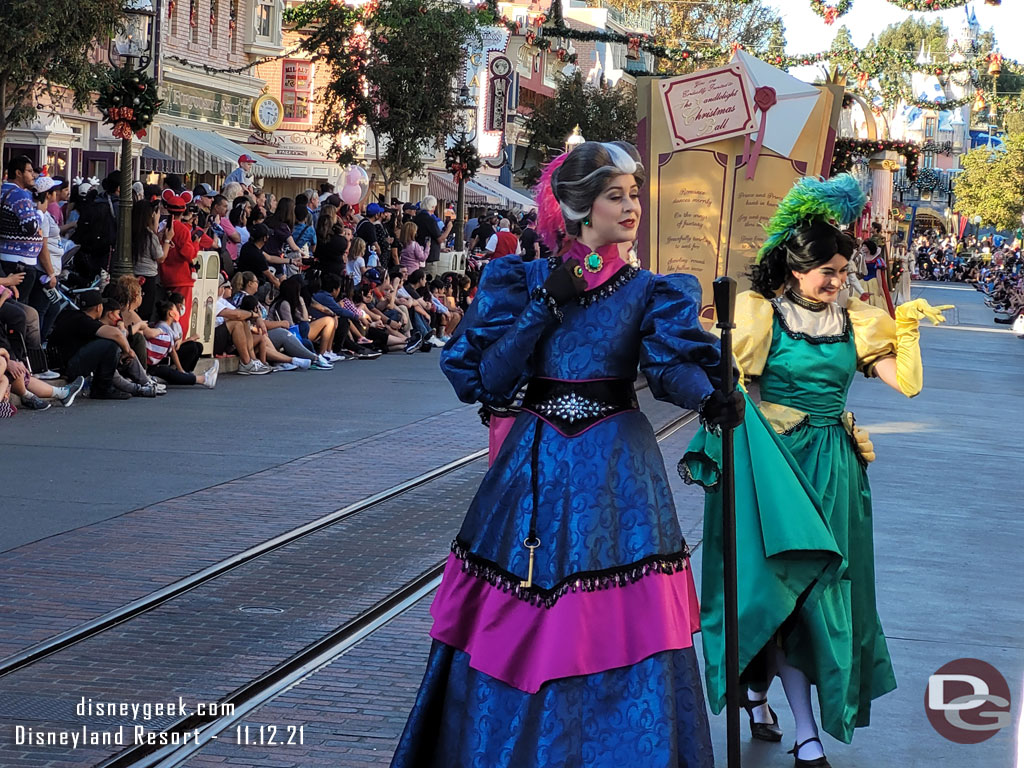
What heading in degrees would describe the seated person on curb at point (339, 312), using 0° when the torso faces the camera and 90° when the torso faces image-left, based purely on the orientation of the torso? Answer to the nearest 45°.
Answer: approximately 270°

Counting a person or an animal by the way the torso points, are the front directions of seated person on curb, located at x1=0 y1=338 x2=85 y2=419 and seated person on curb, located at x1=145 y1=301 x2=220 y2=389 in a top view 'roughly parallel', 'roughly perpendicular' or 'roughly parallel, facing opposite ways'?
roughly parallel

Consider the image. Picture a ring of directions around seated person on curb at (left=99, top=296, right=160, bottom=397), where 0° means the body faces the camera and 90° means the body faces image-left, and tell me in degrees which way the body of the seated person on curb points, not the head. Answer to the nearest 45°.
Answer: approximately 270°

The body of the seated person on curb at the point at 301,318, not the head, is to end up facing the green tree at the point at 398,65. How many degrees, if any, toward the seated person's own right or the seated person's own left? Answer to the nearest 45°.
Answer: approximately 90° to the seated person's own left

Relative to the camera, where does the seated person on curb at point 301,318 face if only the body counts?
to the viewer's right

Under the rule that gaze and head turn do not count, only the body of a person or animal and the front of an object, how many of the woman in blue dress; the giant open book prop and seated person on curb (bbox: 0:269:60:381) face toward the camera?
2

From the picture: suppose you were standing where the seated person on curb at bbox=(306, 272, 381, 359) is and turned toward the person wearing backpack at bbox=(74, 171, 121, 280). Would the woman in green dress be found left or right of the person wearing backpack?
left

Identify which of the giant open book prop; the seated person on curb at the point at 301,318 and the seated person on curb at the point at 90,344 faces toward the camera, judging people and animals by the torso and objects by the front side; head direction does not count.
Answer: the giant open book prop

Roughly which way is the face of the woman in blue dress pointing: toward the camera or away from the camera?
toward the camera

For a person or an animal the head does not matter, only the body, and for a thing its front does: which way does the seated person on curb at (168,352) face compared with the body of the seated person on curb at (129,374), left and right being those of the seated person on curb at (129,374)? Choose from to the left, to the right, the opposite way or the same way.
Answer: the same way

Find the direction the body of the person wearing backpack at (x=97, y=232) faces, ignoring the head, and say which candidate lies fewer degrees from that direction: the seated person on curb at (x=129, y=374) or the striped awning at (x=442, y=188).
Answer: the striped awning

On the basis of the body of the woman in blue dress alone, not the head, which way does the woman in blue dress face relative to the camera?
toward the camera

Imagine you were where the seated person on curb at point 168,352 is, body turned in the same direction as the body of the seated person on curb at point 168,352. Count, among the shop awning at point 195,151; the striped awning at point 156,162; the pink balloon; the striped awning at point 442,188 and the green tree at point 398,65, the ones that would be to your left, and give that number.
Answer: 5

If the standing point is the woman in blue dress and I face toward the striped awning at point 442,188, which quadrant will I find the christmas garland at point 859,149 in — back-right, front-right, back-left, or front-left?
front-right

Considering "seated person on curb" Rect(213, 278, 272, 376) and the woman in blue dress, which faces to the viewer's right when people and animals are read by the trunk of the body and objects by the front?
the seated person on curb

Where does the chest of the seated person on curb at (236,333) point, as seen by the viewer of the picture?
to the viewer's right

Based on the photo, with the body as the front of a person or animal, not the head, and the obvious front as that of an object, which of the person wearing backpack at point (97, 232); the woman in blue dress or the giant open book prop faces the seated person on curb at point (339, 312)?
the person wearing backpack

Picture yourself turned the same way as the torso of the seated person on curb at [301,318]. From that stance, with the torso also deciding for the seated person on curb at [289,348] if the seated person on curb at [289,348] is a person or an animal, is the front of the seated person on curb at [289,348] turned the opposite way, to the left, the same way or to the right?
the same way
